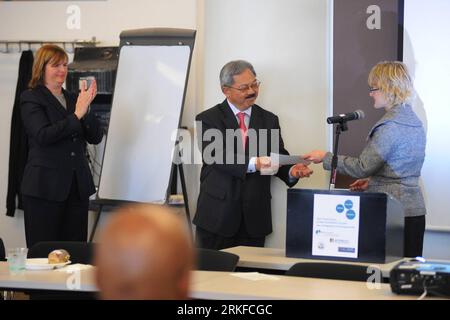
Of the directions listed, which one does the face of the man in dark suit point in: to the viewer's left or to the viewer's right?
to the viewer's right

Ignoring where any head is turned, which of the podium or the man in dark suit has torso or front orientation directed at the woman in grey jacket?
the man in dark suit

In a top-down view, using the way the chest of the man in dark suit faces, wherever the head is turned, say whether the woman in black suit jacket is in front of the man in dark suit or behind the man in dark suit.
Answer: behind

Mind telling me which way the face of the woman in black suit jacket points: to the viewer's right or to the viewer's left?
to the viewer's right

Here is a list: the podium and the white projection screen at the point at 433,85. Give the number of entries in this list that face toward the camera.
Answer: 2

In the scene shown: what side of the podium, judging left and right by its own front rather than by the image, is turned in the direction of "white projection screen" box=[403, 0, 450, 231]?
back

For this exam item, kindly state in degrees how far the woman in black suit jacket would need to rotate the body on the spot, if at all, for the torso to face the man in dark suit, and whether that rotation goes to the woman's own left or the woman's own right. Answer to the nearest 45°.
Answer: approximately 45° to the woman's own left
